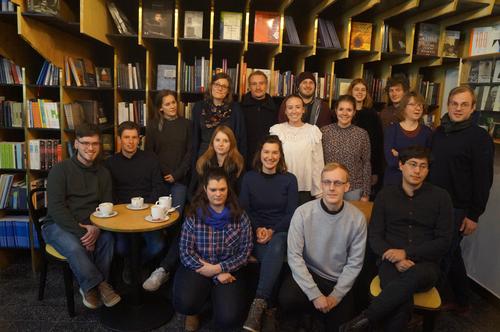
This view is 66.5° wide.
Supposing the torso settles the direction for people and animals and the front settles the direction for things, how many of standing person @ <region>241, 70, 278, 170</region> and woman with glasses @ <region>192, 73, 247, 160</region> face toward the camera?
2

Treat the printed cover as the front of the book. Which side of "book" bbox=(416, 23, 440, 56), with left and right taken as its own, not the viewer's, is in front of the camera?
front

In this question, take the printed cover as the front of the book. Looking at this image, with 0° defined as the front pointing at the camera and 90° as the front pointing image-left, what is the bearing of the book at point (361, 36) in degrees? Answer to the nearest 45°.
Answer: approximately 0°

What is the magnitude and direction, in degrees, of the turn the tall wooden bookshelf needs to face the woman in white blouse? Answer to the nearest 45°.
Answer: approximately 45° to its left

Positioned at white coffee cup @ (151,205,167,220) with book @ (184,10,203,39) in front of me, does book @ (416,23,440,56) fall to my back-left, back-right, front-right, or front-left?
front-right

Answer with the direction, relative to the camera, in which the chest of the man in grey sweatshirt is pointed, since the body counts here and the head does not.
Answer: toward the camera

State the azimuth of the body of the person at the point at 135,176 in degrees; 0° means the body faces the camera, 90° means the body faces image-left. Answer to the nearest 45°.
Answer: approximately 0°

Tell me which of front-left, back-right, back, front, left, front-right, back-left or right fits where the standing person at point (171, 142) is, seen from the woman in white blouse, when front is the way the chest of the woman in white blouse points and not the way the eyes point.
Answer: right

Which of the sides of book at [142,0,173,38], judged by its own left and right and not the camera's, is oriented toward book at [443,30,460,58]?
left

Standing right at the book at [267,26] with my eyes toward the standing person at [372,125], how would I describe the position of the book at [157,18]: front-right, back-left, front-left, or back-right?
back-right

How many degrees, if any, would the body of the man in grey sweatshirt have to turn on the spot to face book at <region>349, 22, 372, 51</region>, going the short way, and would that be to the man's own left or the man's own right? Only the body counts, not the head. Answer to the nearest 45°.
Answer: approximately 180°

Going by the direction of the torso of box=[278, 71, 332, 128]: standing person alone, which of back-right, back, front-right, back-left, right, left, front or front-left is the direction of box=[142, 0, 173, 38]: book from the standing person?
right

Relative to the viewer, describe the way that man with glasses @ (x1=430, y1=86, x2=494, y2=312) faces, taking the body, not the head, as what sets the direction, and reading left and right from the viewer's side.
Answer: facing the viewer and to the left of the viewer

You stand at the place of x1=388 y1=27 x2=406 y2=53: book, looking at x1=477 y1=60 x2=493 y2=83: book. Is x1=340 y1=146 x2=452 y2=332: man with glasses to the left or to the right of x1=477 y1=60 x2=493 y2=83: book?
right
